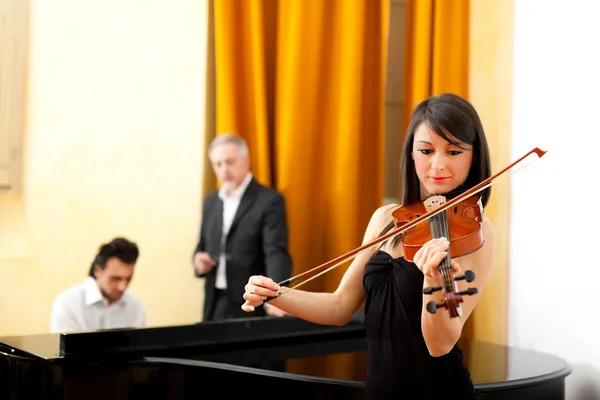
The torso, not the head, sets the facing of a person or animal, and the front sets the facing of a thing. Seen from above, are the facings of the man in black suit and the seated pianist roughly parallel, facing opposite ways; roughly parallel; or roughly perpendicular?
roughly perpendicular

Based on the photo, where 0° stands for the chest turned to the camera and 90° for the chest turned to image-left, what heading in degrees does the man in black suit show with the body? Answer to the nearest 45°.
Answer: approximately 45°

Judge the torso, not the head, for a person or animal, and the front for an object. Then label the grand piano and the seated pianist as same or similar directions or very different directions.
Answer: very different directions

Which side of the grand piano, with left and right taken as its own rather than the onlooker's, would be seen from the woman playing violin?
back

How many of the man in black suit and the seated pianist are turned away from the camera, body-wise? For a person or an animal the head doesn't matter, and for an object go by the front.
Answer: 0

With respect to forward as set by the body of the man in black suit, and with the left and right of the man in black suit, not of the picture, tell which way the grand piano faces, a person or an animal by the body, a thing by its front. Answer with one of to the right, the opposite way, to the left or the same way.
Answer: to the right

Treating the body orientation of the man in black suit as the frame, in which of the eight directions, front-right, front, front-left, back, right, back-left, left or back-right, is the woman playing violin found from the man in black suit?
front-left

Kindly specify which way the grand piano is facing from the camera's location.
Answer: facing away from the viewer and to the left of the viewer

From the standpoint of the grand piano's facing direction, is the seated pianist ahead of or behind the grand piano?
ahead
